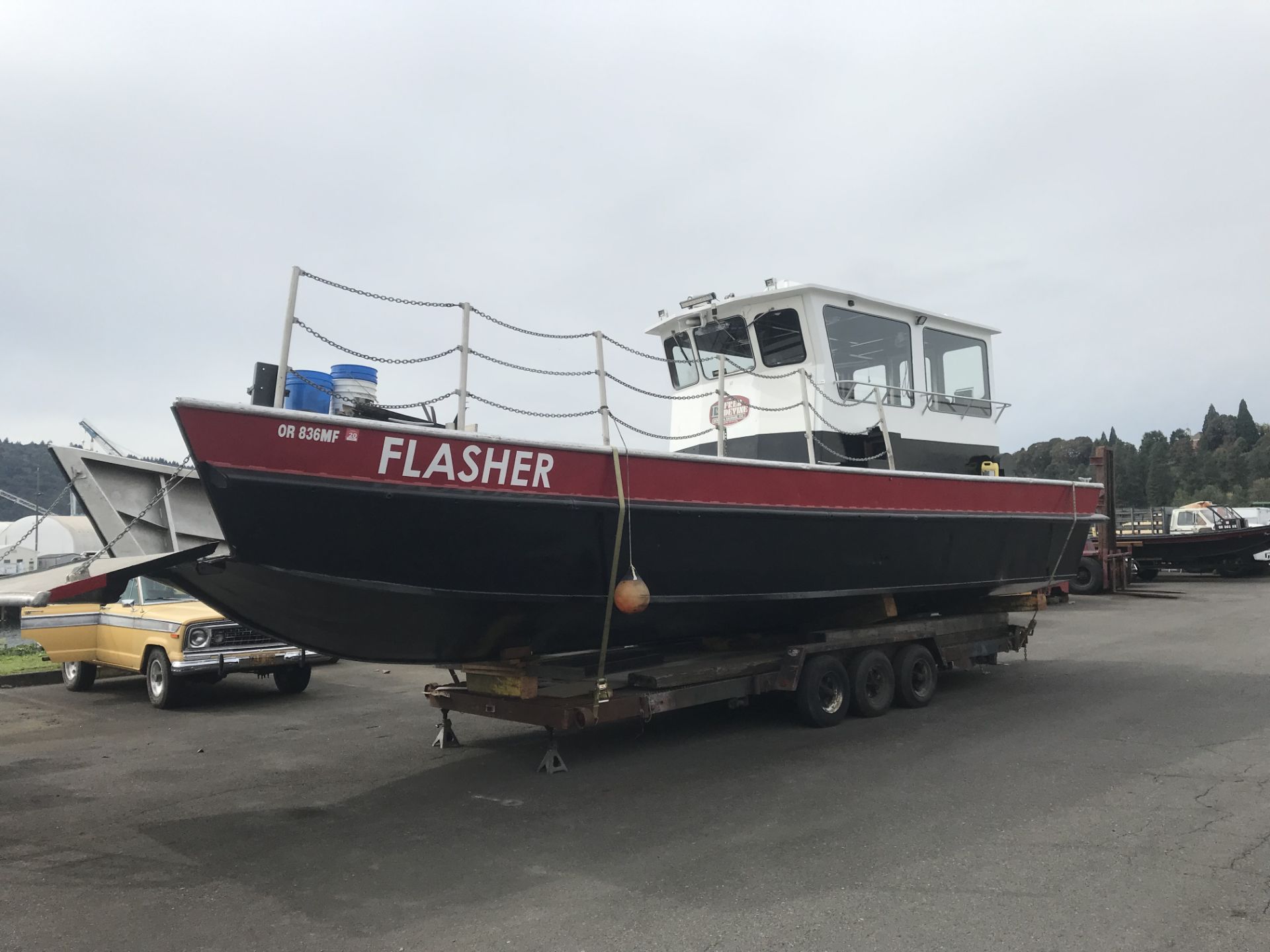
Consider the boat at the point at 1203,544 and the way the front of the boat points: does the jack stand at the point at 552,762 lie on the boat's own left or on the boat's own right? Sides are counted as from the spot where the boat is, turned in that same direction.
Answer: on the boat's own right

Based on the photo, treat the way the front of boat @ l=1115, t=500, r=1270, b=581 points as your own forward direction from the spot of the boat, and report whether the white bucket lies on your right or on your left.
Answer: on your right

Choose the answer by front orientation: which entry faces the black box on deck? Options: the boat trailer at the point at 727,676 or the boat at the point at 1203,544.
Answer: the boat trailer

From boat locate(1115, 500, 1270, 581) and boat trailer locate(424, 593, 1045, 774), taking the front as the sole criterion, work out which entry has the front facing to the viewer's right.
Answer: the boat

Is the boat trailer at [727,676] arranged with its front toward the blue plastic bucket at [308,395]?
yes

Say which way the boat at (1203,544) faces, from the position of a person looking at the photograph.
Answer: facing to the right of the viewer

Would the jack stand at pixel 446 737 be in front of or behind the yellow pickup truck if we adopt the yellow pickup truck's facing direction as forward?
in front

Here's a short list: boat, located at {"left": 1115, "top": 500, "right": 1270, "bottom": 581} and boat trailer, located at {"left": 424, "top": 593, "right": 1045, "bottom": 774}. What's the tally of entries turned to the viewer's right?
1

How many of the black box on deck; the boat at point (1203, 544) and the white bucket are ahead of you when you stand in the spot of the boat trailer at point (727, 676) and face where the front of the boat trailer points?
2

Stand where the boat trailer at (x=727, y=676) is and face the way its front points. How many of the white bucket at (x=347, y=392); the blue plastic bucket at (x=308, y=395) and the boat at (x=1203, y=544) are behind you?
1

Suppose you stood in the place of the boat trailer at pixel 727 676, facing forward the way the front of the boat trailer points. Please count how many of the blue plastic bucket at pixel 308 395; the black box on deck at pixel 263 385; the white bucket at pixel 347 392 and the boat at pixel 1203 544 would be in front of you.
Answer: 3
